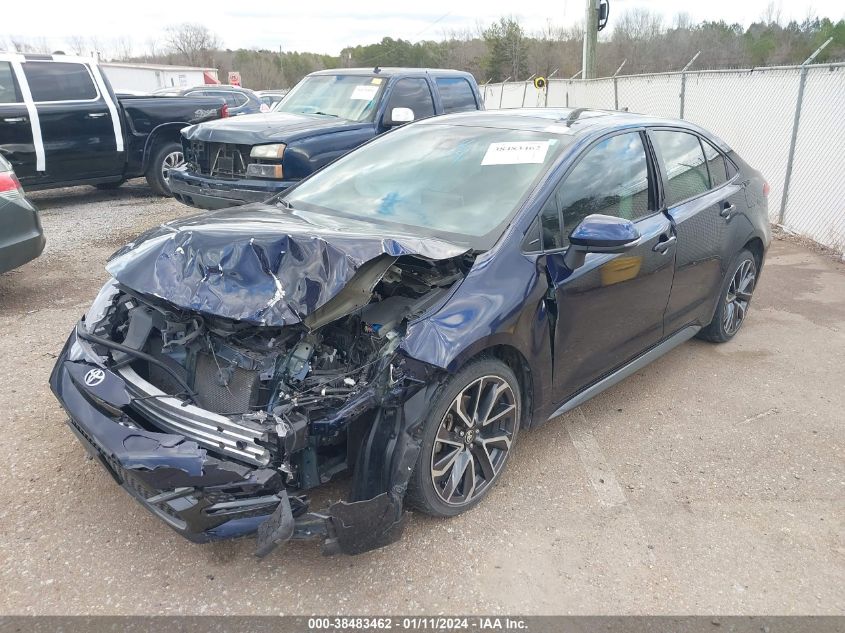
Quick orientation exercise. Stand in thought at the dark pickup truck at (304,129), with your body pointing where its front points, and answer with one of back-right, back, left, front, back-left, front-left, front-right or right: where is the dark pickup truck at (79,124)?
right

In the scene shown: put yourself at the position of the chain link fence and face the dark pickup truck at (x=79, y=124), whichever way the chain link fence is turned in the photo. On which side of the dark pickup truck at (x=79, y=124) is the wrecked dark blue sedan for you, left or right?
left

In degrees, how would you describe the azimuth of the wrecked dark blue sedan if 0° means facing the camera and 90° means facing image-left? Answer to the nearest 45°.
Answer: approximately 45°

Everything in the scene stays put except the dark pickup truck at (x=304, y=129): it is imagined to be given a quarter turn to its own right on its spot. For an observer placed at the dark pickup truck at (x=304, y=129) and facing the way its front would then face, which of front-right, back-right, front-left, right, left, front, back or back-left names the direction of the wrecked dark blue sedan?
back-left

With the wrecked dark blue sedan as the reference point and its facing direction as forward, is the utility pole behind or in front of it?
behind

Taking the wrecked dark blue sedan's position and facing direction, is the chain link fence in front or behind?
behind

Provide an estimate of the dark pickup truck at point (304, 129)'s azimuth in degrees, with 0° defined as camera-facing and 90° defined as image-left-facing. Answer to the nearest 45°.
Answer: approximately 45°
